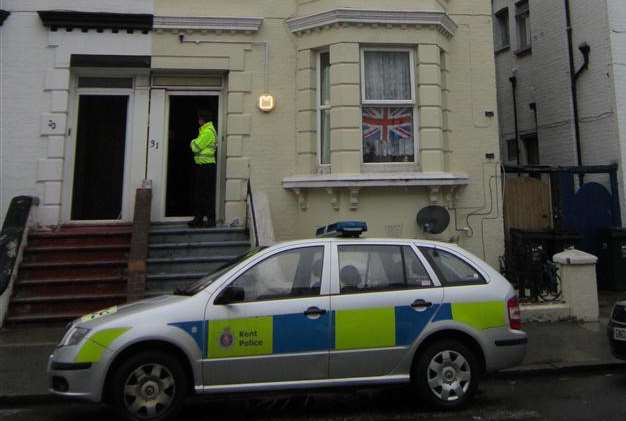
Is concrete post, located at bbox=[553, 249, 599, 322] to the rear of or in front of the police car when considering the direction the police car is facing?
to the rear

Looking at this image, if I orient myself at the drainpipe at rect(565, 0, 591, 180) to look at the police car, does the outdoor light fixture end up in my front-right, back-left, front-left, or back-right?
front-right

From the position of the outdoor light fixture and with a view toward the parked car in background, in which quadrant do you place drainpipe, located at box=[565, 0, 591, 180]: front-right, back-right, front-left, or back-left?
front-left

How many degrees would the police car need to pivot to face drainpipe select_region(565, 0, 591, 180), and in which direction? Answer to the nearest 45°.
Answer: approximately 135° to its right

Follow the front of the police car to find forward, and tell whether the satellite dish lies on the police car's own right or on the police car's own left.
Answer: on the police car's own right

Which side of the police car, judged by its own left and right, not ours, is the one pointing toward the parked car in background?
back

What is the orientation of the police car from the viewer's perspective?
to the viewer's left
